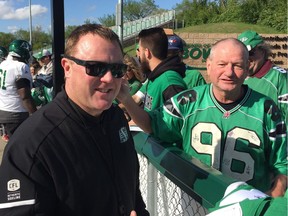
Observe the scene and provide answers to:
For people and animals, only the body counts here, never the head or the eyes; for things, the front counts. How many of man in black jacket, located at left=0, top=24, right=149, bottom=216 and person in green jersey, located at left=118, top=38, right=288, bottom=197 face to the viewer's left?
0

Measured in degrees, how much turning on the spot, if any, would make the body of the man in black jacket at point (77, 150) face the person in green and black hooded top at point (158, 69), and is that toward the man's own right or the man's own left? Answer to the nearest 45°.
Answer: approximately 90° to the man's own left

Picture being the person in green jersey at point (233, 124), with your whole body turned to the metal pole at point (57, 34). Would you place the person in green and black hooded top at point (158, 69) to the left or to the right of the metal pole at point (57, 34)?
right

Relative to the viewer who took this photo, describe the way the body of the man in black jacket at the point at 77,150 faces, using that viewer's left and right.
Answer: facing the viewer and to the right of the viewer

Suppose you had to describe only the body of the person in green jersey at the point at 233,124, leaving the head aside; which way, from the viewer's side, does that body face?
toward the camera

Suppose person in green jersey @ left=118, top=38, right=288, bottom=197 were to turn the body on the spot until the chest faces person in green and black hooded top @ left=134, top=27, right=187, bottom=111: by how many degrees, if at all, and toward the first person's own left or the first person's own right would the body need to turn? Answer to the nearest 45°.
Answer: approximately 135° to the first person's own right

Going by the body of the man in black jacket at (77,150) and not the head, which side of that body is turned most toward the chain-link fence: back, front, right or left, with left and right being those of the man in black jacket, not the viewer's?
left

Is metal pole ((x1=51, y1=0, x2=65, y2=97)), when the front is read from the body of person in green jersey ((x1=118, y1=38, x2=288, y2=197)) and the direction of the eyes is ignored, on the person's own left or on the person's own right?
on the person's own right

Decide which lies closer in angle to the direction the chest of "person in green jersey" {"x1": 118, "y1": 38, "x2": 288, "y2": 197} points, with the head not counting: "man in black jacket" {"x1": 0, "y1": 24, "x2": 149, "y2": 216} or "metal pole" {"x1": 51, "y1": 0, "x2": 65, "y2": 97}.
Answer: the man in black jacket

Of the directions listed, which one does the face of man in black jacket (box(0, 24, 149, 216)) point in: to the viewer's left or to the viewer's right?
to the viewer's right

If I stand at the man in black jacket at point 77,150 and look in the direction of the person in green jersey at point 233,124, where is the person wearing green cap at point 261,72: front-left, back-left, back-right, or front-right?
front-left

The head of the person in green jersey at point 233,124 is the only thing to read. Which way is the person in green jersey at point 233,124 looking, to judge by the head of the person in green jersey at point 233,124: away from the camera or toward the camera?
toward the camera
